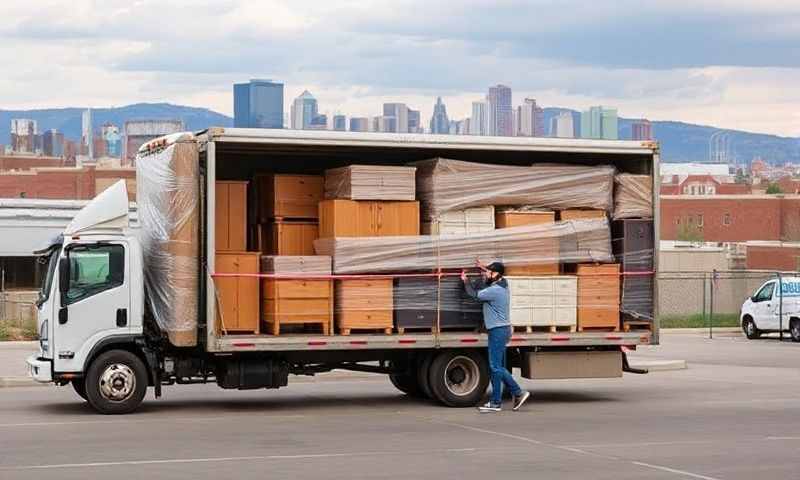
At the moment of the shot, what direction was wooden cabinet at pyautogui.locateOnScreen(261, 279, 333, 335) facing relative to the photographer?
facing the viewer

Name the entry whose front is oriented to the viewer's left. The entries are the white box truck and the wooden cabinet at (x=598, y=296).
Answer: the white box truck

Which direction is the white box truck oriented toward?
to the viewer's left

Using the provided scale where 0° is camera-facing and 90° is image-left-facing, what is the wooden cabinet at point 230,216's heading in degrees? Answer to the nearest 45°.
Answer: approximately 0°

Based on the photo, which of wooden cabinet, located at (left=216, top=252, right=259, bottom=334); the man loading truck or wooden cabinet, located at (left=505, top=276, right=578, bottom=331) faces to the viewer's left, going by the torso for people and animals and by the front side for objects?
the man loading truck

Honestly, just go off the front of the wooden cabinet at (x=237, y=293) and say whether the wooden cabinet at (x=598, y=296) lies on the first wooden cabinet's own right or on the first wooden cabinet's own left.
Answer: on the first wooden cabinet's own left

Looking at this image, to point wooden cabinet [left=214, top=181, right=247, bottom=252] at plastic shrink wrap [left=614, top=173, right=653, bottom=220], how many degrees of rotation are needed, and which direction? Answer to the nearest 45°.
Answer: approximately 90° to its left

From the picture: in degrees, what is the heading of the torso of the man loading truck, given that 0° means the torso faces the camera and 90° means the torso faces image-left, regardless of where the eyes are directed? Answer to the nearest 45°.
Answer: approximately 90°

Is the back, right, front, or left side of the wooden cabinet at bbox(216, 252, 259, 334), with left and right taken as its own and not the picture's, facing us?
front

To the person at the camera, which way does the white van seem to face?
facing to the left of the viewer
